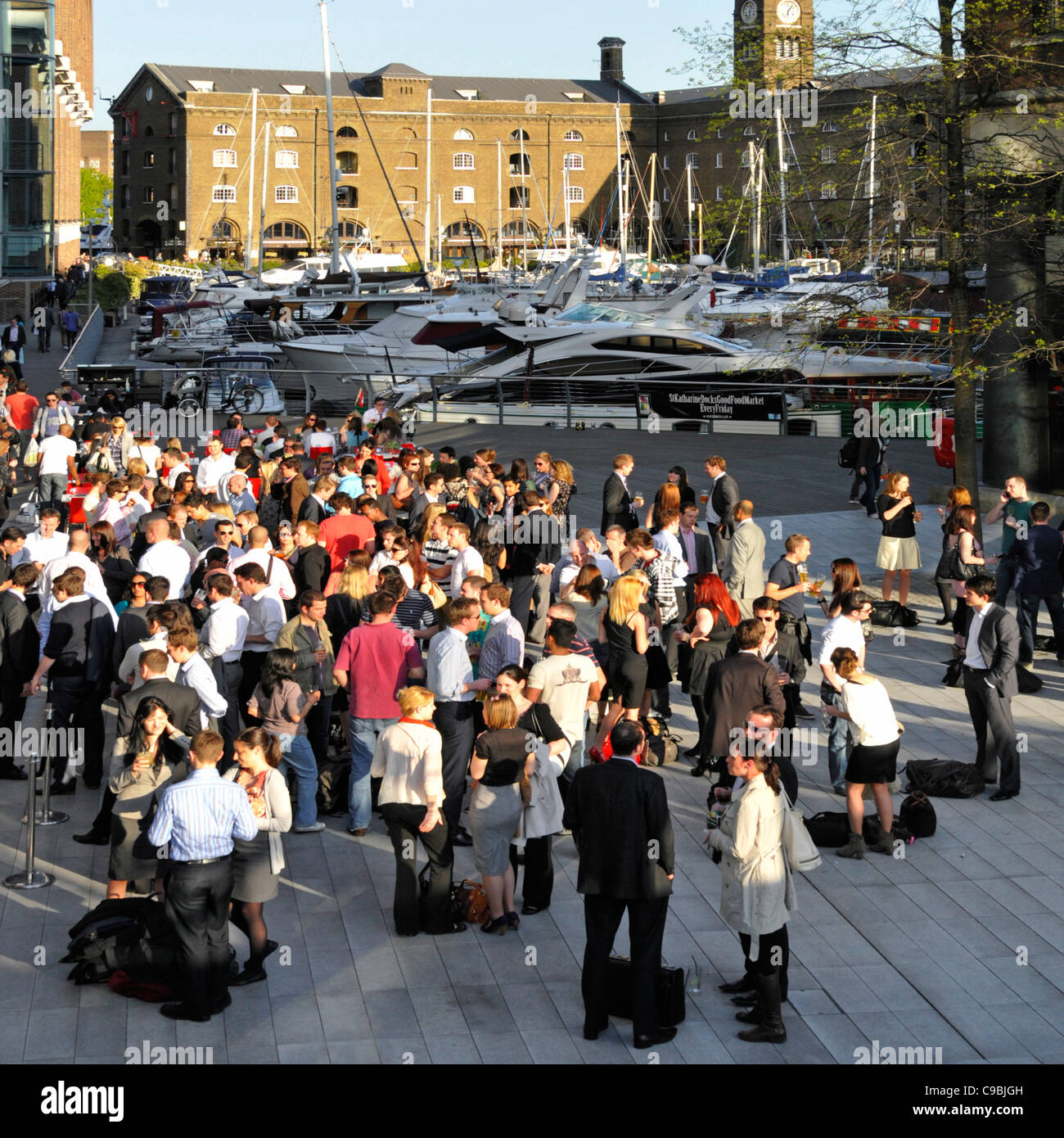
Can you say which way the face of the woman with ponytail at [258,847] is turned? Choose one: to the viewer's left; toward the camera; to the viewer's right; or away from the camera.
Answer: to the viewer's left

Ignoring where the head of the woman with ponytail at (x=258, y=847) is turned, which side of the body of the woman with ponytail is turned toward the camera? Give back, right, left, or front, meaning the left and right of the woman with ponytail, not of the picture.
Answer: left

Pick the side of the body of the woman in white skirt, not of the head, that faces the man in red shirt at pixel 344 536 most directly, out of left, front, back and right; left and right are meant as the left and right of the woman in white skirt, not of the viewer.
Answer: right

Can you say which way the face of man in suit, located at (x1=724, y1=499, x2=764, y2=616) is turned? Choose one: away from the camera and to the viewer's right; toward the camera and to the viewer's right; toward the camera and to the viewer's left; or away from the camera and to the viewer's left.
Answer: away from the camera and to the viewer's left

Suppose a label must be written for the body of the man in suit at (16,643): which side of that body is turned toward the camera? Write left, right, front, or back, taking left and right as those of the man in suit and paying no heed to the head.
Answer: right

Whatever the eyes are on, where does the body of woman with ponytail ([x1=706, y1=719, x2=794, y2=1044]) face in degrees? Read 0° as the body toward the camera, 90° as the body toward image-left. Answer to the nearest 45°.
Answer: approximately 90°

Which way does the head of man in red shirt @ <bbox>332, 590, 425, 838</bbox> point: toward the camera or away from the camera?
away from the camera

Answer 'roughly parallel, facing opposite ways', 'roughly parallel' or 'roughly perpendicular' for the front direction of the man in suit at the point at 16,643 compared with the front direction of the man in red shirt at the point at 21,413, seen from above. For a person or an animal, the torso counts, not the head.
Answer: roughly perpendicular

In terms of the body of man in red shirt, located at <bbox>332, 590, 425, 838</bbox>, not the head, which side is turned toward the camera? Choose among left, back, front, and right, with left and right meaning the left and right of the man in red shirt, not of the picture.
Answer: back

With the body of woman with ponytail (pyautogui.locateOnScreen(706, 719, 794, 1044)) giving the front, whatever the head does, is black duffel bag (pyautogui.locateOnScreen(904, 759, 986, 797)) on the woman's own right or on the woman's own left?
on the woman's own right
